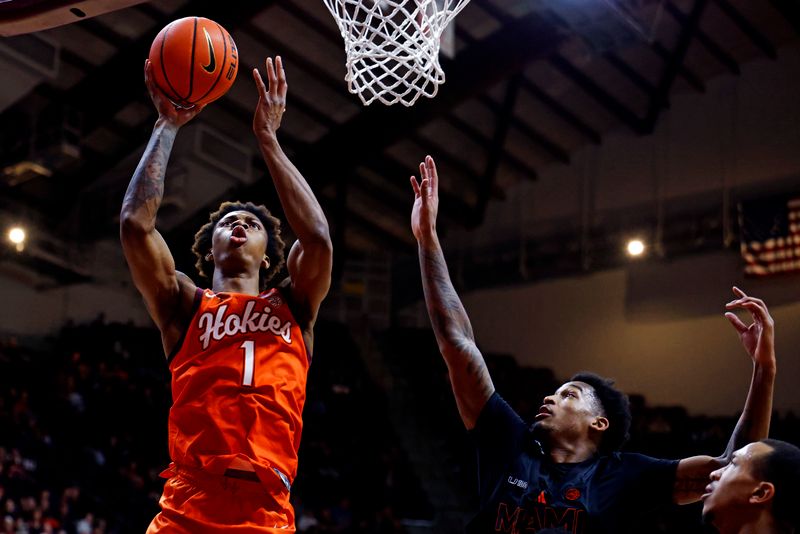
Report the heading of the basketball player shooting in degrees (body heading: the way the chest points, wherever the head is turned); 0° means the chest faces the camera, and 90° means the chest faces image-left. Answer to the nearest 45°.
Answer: approximately 0°

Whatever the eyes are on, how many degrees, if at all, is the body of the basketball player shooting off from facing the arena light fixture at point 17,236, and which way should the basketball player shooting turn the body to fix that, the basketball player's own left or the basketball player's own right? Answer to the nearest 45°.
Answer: approximately 180°

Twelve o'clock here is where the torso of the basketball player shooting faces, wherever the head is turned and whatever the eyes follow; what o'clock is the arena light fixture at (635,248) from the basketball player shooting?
The arena light fixture is roughly at 7 o'clock from the basketball player shooting.

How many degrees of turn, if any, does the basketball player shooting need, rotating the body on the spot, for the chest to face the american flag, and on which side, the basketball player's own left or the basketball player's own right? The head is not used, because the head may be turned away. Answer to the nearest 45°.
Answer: approximately 135° to the basketball player's own left
